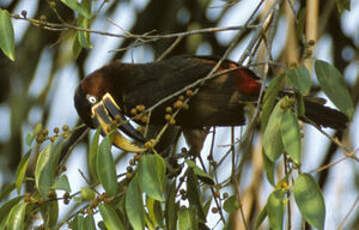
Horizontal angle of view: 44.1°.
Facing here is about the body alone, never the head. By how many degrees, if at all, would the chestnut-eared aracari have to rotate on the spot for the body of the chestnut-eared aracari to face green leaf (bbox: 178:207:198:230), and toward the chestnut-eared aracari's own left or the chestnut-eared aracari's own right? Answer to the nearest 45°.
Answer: approximately 90° to the chestnut-eared aracari's own left

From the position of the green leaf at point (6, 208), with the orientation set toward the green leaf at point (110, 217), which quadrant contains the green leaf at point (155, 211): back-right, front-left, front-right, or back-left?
front-left

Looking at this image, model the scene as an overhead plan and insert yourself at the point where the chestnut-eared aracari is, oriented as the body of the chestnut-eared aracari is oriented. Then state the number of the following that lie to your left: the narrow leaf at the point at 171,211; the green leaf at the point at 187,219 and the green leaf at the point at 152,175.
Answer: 3

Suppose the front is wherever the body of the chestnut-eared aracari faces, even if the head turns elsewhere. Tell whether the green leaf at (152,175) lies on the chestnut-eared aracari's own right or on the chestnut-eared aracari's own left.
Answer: on the chestnut-eared aracari's own left

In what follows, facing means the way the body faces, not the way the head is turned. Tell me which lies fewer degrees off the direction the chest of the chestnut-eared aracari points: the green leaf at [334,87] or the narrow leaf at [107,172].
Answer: the narrow leaf

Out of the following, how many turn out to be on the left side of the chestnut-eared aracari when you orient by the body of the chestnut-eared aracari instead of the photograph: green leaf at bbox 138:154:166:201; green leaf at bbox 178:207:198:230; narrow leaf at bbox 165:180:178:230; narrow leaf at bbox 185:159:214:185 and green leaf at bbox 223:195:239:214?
5

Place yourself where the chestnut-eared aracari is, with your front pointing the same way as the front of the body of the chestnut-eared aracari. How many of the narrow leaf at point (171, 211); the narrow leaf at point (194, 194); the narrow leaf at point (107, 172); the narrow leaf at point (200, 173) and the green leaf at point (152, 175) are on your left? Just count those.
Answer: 5

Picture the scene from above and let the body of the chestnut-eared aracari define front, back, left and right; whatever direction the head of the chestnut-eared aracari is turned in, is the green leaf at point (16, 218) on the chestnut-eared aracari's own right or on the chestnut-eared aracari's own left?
on the chestnut-eared aracari's own left

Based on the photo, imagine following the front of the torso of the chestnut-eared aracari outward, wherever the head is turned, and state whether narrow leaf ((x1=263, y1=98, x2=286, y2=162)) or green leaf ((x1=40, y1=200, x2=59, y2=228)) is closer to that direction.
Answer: the green leaf

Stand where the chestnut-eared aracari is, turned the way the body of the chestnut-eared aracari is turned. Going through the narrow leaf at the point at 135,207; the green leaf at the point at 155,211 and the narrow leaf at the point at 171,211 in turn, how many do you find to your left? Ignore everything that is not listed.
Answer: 3

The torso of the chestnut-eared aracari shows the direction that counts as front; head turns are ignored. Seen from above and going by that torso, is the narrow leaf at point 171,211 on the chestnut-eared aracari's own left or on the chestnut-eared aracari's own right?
on the chestnut-eared aracari's own left

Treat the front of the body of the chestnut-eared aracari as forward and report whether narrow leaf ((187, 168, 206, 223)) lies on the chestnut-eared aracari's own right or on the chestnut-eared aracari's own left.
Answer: on the chestnut-eared aracari's own left

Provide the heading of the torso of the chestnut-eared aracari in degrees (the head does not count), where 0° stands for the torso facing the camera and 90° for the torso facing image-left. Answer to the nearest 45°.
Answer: approximately 90°

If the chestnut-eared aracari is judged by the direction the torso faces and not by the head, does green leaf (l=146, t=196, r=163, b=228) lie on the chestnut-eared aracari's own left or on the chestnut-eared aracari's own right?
on the chestnut-eared aracari's own left
